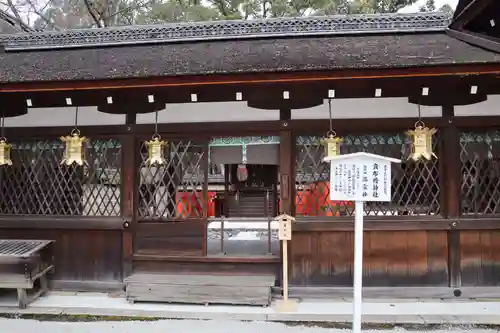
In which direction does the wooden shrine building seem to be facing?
toward the camera

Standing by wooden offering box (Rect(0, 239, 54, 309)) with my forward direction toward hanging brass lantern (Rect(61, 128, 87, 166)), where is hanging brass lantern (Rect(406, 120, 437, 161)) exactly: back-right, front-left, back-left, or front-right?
front-right

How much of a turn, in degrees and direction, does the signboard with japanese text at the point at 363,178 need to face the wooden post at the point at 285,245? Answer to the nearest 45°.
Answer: approximately 135° to its right

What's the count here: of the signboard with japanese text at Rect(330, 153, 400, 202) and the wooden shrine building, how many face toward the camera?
2

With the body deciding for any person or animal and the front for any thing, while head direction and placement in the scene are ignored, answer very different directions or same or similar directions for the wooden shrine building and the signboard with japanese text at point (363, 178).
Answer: same or similar directions
